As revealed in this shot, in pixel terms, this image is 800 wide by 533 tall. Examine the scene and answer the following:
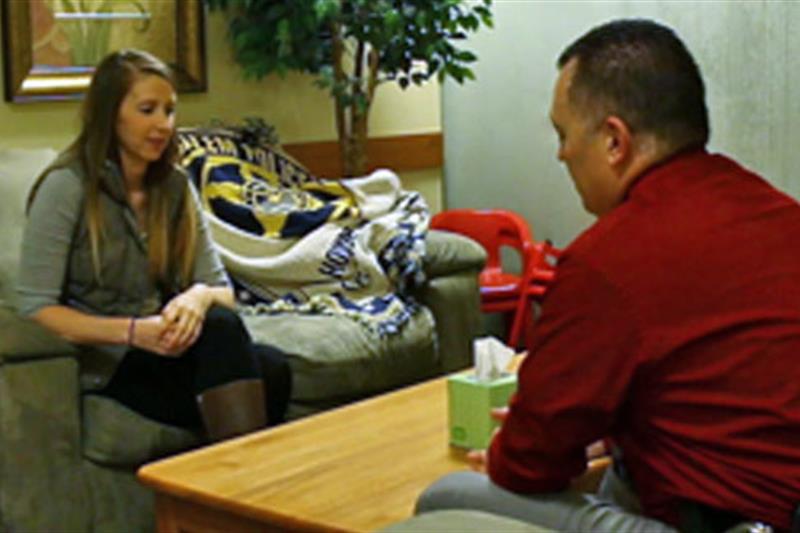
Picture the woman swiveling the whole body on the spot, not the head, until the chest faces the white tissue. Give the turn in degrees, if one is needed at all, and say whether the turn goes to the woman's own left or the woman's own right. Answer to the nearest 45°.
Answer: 0° — they already face it

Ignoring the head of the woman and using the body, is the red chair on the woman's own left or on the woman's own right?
on the woman's own left

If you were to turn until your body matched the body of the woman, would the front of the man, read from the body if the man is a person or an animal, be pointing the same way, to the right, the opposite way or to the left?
the opposite way

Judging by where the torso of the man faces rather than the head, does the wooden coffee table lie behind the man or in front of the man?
in front

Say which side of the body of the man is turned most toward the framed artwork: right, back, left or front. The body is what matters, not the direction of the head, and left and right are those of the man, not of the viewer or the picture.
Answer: front

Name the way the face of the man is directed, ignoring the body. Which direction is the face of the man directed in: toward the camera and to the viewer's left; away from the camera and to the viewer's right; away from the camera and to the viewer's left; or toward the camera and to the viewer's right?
away from the camera and to the viewer's left

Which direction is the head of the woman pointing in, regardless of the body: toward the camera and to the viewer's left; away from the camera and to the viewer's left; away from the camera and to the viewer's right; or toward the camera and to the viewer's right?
toward the camera and to the viewer's right

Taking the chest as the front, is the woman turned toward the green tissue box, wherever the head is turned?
yes

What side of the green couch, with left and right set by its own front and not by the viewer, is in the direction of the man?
front

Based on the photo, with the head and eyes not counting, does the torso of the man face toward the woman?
yes

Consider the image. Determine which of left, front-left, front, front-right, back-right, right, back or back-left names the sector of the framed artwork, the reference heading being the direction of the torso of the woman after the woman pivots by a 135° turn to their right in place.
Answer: right

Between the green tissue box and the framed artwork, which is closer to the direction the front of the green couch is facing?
the green tissue box

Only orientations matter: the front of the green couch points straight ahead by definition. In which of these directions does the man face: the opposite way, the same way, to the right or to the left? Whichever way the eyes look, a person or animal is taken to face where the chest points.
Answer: the opposite way

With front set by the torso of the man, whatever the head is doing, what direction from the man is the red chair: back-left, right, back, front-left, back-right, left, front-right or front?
front-right

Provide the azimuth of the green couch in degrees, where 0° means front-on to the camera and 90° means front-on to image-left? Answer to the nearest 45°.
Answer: approximately 315°

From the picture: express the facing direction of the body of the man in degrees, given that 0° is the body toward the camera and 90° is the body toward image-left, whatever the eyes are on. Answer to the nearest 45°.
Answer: approximately 135°
